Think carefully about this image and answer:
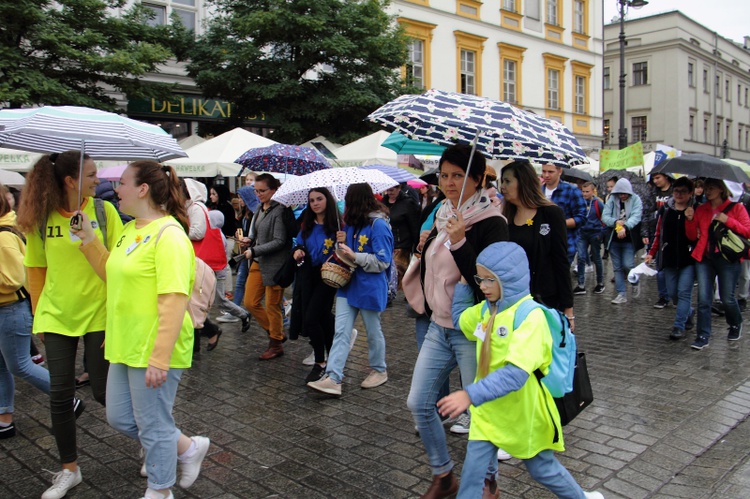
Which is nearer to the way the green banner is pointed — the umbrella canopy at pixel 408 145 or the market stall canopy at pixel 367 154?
the umbrella canopy

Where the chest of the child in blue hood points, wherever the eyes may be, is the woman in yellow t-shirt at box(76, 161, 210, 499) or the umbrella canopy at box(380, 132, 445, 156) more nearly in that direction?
the woman in yellow t-shirt

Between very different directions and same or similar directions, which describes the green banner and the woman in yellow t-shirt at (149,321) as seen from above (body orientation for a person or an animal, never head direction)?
same or similar directions

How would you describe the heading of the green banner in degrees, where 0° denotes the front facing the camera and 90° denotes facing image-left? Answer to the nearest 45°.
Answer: approximately 0°

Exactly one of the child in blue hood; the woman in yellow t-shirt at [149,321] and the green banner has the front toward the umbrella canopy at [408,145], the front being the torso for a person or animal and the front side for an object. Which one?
the green banner

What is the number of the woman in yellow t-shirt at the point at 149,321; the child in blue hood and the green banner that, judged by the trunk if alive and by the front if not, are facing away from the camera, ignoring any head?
0

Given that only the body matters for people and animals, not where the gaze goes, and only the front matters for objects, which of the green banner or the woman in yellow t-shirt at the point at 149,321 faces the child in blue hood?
the green banner

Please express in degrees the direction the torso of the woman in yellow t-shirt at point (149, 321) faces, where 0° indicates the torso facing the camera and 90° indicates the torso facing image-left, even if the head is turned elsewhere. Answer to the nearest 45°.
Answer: approximately 45°

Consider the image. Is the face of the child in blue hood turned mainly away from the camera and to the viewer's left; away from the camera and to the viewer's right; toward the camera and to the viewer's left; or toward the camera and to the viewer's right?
toward the camera and to the viewer's left

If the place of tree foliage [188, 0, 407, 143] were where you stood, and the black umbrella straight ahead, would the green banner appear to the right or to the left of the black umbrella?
left

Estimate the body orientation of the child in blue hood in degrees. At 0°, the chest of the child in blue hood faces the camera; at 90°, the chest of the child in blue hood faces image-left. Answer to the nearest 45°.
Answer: approximately 45°

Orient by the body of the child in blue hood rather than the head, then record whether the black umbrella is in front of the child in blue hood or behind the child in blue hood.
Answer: behind

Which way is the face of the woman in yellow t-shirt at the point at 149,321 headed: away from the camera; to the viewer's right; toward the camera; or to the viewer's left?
to the viewer's left

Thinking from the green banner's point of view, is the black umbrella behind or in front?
in front

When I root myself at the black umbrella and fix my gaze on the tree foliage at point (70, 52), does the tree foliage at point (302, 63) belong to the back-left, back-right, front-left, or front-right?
front-right
